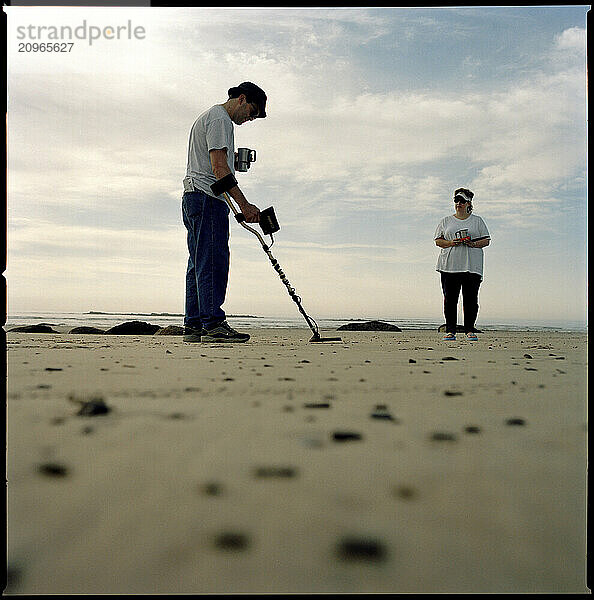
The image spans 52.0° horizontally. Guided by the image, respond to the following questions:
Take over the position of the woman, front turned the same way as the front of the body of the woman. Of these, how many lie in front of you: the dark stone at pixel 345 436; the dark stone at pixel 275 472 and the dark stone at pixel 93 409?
3

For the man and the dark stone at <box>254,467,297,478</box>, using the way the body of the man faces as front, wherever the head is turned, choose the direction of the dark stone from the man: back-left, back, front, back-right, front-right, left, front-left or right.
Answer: right

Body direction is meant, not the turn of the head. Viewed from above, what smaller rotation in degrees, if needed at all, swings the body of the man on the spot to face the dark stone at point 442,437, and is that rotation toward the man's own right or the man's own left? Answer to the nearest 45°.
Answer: approximately 90° to the man's own right

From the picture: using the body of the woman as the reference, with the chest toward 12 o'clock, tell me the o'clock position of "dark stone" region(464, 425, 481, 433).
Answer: The dark stone is roughly at 12 o'clock from the woman.

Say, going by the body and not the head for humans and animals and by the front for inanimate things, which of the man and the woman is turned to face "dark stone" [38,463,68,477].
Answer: the woman

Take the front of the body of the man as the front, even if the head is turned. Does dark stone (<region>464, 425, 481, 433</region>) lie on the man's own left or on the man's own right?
on the man's own right

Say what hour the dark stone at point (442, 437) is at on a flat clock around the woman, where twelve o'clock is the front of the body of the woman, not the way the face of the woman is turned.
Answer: The dark stone is roughly at 12 o'clock from the woman.

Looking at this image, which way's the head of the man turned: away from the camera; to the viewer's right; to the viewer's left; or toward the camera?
to the viewer's right

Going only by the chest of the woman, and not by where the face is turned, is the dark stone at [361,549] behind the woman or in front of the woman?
in front

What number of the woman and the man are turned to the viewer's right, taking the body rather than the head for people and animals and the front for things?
1

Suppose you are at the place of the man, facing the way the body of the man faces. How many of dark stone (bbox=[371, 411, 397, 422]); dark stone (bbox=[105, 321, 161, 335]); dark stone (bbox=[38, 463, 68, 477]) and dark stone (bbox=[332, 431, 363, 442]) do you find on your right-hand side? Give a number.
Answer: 3

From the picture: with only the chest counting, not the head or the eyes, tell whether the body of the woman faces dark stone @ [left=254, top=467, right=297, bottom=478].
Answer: yes

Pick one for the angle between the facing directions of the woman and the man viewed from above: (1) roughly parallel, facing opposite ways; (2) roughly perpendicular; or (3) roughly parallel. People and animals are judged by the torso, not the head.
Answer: roughly perpendicular

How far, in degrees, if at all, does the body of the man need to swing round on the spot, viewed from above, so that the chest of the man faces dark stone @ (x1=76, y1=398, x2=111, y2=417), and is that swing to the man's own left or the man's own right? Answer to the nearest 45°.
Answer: approximately 90° to the man's own right

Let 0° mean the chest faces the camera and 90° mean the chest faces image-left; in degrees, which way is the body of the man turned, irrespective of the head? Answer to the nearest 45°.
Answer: approximately 270°
